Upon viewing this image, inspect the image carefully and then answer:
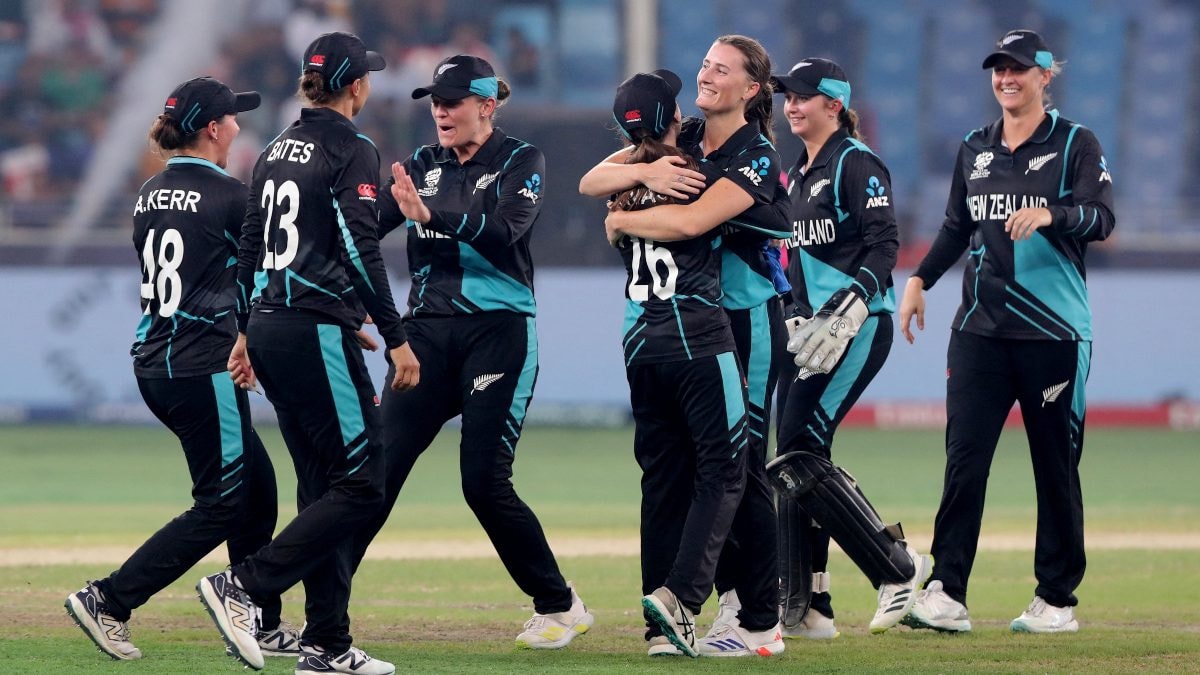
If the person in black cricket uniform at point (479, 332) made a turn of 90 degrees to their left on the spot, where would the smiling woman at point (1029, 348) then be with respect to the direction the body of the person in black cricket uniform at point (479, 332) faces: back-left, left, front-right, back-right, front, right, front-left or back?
front-left

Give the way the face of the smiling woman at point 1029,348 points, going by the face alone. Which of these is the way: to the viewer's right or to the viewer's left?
to the viewer's left

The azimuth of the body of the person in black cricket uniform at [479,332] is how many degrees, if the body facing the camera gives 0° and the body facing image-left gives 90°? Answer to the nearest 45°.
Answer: approximately 45°
